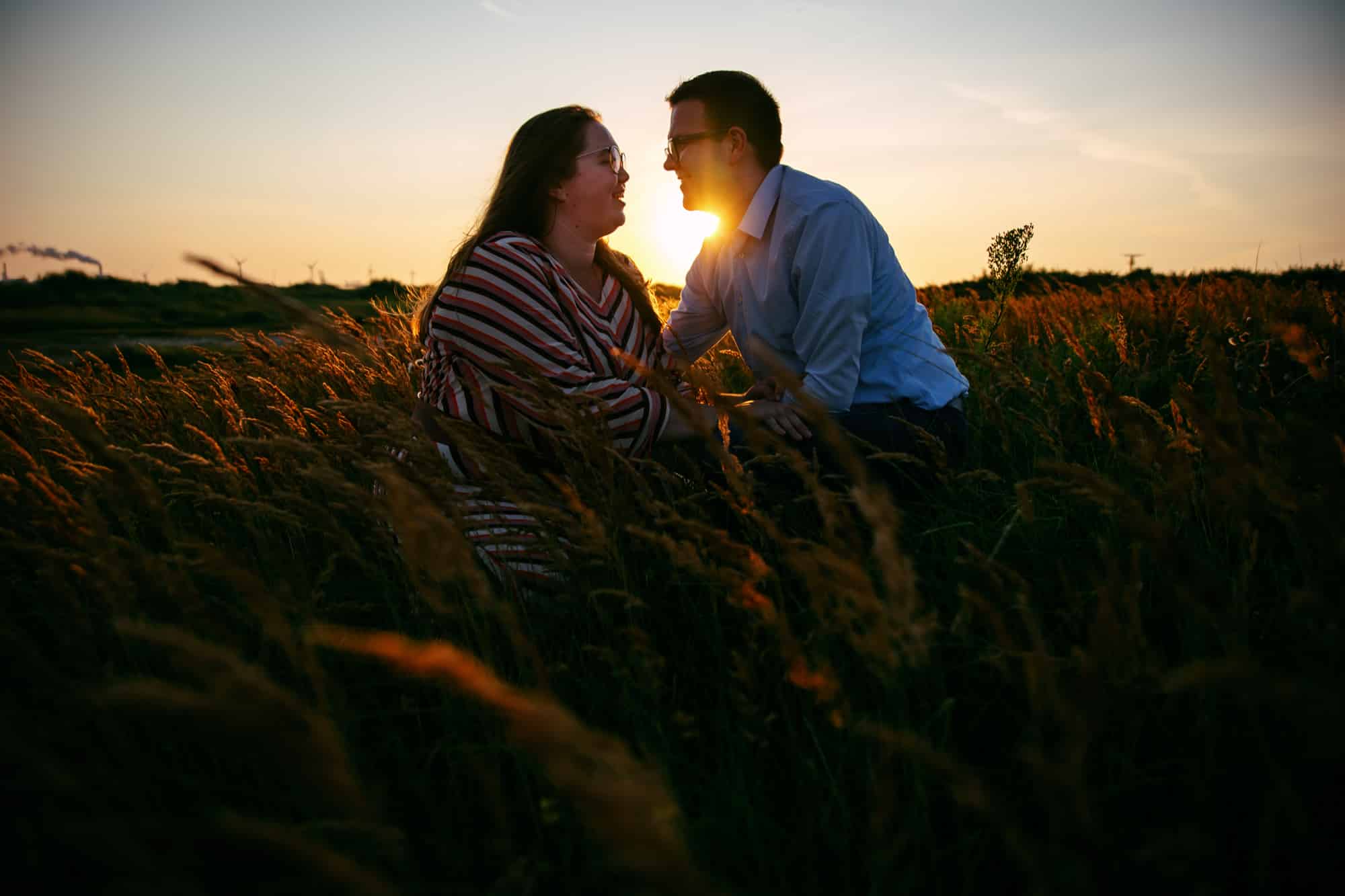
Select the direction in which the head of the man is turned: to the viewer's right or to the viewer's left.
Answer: to the viewer's left

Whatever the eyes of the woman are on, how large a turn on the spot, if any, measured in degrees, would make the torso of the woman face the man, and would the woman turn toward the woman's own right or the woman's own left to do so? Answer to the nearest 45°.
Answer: approximately 45° to the woman's own left

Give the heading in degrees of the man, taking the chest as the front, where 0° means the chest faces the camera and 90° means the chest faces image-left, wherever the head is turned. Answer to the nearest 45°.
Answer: approximately 45°

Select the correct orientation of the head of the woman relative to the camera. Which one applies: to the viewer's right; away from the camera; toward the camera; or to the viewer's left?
to the viewer's right

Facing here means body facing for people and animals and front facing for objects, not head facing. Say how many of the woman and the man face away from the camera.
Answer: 0

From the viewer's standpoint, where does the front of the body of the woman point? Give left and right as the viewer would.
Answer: facing the viewer and to the right of the viewer

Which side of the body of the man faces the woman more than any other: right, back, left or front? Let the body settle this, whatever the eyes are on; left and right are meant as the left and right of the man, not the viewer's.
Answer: front
